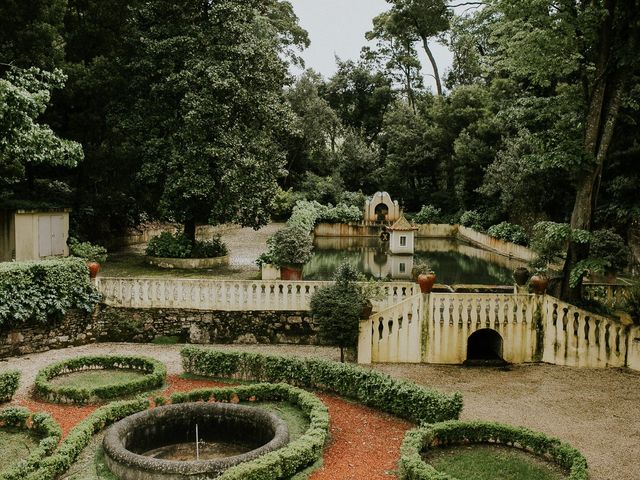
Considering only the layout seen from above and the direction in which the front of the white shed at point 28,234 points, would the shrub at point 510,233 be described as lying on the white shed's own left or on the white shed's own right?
on the white shed's own left

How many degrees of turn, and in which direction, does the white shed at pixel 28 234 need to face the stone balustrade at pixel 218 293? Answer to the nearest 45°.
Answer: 0° — it already faces it

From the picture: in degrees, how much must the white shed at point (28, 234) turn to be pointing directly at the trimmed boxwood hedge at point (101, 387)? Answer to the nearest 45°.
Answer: approximately 45° to its right

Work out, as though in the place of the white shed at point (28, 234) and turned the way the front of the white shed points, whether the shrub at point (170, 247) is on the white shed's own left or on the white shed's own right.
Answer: on the white shed's own left

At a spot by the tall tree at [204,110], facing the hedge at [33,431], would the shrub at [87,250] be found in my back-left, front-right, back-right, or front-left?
front-right

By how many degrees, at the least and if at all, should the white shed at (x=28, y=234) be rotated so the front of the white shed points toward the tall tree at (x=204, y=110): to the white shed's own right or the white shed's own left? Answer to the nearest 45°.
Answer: approximately 45° to the white shed's own left

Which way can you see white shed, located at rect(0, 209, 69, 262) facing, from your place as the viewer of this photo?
facing the viewer and to the right of the viewer
